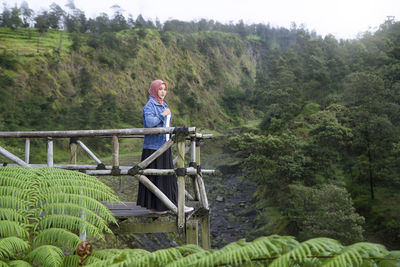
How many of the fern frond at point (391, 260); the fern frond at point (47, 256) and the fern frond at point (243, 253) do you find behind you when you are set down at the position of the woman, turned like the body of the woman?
0

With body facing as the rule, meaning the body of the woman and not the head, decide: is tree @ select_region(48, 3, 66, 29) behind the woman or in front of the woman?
behind

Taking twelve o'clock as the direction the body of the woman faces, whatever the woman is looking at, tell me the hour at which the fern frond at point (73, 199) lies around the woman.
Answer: The fern frond is roughly at 2 o'clock from the woman.

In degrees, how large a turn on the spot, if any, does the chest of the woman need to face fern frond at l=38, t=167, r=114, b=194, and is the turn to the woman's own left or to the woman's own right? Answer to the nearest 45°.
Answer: approximately 45° to the woman's own right

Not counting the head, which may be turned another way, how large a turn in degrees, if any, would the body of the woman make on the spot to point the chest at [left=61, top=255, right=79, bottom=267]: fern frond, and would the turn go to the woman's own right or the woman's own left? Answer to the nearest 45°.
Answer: approximately 45° to the woman's own right

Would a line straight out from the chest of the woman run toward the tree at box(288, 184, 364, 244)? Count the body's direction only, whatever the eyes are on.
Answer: no

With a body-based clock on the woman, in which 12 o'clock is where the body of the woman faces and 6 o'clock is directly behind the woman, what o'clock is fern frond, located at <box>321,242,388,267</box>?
The fern frond is roughly at 1 o'clock from the woman.

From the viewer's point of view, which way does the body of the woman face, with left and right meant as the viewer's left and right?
facing the viewer and to the right of the viewer

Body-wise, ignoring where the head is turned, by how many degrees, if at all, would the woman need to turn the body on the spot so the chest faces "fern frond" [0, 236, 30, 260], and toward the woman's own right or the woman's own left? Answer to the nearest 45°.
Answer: approximately 45° to the woman's own right

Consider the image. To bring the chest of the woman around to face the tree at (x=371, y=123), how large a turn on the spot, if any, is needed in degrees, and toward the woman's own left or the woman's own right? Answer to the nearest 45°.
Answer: approximately 90° to the woman's own left

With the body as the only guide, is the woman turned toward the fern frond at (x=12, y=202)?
no

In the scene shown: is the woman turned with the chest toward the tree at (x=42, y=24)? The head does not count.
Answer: no
